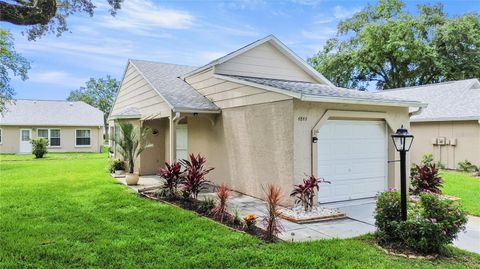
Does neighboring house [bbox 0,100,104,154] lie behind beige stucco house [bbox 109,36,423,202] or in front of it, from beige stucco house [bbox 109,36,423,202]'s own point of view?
behind

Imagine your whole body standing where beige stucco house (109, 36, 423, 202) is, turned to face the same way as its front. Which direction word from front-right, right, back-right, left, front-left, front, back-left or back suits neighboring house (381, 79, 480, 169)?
left

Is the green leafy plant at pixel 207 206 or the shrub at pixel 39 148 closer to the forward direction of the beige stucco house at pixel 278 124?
the green leafy plant

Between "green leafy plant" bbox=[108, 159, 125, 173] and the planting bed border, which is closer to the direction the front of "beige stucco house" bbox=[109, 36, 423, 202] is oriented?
the planting bed border

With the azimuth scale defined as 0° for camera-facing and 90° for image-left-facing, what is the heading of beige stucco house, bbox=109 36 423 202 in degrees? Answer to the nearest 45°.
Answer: approximately 315°

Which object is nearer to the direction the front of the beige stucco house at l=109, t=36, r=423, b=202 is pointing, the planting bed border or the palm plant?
the planting bed border

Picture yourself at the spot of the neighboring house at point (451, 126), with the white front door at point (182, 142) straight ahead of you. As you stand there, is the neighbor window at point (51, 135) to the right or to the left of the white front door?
right

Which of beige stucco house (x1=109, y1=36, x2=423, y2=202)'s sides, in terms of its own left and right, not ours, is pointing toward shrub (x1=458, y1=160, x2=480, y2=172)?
left
